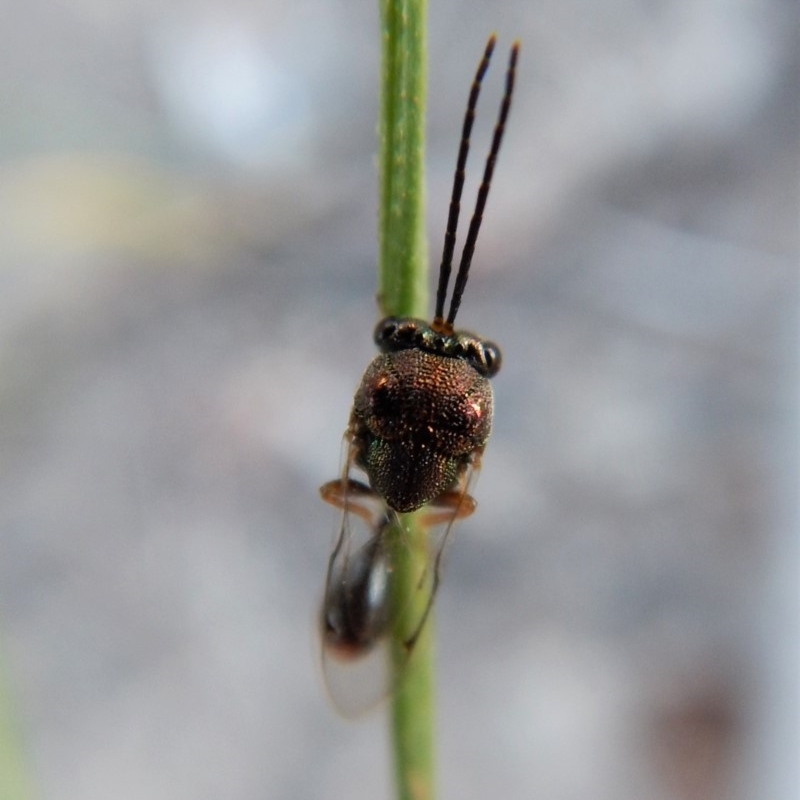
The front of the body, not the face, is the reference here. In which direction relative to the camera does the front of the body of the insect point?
away from the camera
